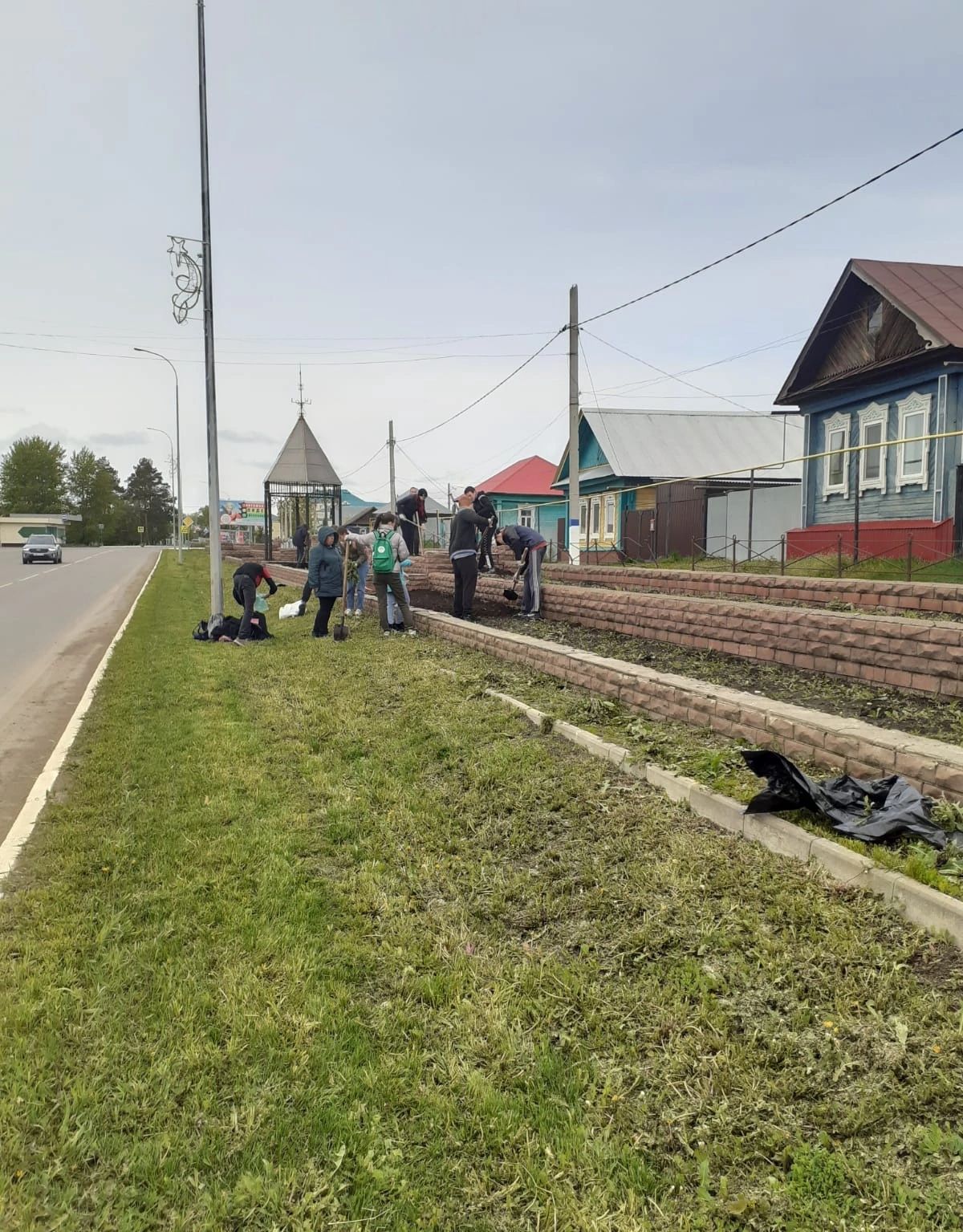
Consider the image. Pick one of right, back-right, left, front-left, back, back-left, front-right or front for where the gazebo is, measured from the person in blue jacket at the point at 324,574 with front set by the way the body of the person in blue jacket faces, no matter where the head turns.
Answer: back-left

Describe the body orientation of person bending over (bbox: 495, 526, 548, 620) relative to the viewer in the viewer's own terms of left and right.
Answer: facing to the left of the viewer

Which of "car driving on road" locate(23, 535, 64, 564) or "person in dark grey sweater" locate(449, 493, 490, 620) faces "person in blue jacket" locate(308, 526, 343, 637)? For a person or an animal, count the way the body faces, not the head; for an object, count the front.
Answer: the car driving on road

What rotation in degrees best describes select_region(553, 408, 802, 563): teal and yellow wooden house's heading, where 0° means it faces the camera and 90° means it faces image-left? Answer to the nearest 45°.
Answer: approximately 45°

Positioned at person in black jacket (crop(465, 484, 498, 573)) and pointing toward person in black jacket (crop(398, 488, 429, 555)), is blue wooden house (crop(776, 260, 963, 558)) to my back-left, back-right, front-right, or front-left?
back-right

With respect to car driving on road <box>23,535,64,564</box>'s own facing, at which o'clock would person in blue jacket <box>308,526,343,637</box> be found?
The person in blue jacket is roughly at 12 o'clock from the car driving on road.

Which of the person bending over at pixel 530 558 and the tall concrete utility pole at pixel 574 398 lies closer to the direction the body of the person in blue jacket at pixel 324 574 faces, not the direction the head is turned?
the person bending over
